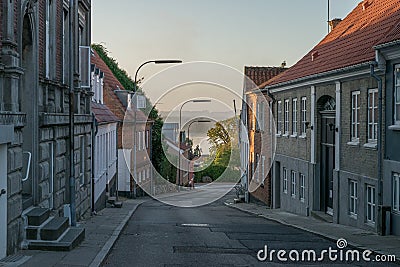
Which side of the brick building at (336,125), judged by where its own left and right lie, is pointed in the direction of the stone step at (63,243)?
front

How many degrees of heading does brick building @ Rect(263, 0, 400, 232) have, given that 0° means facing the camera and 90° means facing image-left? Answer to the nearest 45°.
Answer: approximately 45°

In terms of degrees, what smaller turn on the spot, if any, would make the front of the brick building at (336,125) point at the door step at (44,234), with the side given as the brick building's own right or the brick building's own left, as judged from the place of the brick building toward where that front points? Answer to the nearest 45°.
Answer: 0° — it already faces it
